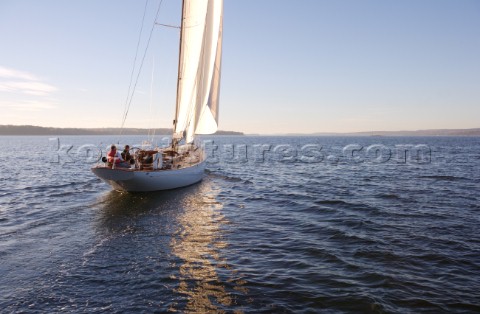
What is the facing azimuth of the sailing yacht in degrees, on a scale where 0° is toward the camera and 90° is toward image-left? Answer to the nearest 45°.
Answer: approximately 225°
